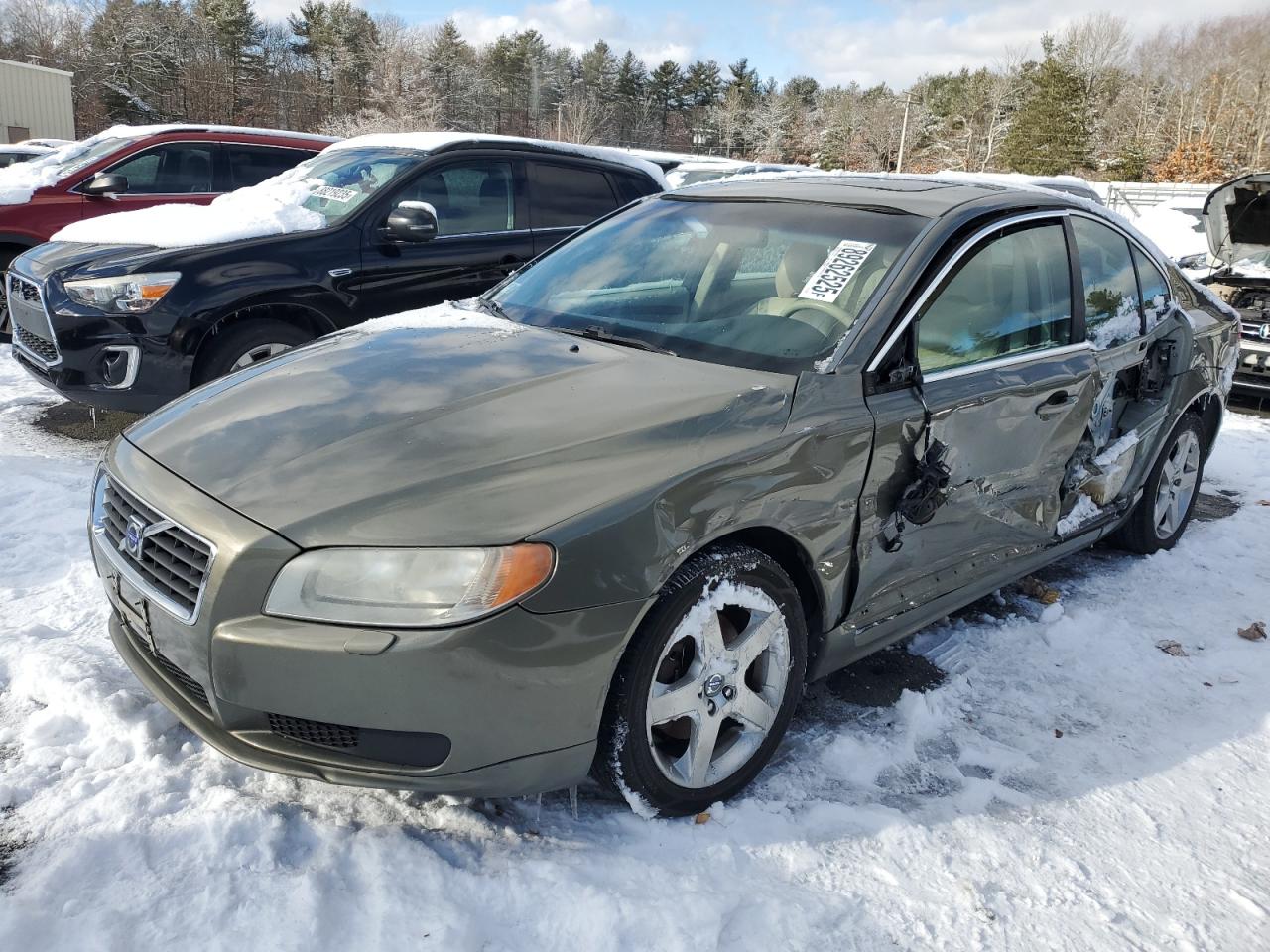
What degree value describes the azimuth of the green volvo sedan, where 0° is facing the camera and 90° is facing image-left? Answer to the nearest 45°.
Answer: approximately 45°

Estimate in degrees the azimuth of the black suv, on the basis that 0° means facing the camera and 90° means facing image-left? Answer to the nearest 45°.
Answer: approximately 45°

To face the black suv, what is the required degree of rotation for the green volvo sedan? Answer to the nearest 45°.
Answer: approximately 90° to its right

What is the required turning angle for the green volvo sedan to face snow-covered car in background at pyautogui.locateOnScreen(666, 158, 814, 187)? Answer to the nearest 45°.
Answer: approximately 135° to its right

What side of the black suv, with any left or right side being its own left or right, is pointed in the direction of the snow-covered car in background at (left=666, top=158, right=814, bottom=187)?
back

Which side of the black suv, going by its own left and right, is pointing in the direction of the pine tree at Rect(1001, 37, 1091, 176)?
back

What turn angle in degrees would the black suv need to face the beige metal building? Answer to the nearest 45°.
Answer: approximately 135° to its right

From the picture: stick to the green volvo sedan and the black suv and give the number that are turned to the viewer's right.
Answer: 0

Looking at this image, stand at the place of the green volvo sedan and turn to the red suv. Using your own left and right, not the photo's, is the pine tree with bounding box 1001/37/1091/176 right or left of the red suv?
right

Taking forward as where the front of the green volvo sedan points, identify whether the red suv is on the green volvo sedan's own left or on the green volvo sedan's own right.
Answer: on the green volvo sedan's own right
